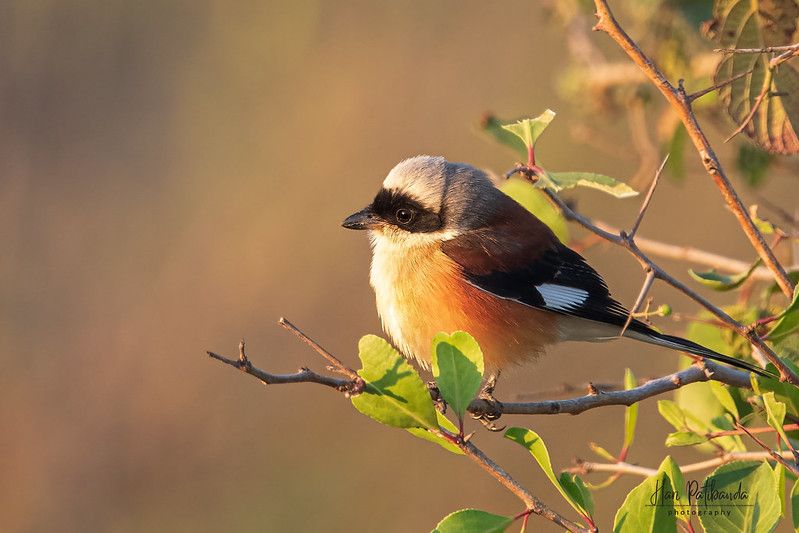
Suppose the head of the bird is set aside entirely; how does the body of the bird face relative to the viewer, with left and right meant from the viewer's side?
facing to the left of the viewer

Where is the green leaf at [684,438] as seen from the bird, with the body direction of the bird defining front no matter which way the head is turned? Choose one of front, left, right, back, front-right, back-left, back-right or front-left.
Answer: back-left

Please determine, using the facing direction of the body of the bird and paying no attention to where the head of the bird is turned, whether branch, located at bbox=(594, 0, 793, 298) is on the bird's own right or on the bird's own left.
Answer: on the bird's own left

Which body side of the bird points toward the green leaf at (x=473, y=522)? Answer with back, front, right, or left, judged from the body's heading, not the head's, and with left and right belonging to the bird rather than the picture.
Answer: left

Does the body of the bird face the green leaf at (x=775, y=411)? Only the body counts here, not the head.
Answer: no

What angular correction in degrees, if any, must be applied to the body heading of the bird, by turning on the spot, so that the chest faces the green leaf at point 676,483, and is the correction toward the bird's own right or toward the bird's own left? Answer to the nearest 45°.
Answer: approximately 135° to the bird's own left

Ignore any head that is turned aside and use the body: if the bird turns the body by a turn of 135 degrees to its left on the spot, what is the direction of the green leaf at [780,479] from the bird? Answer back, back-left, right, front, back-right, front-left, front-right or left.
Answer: front

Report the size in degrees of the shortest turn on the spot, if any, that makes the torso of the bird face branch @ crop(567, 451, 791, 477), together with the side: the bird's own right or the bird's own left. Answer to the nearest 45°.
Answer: approximately 135° to the bird's own left

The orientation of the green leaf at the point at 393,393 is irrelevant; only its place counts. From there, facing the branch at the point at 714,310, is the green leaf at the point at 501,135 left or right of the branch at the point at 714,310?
left

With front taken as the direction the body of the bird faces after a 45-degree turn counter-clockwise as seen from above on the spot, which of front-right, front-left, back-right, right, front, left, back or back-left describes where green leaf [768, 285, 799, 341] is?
left

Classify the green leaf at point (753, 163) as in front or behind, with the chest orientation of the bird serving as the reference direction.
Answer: behind

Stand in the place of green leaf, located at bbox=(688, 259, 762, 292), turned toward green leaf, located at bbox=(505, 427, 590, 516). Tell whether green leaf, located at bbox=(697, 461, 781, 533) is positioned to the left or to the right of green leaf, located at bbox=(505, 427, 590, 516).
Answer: left
